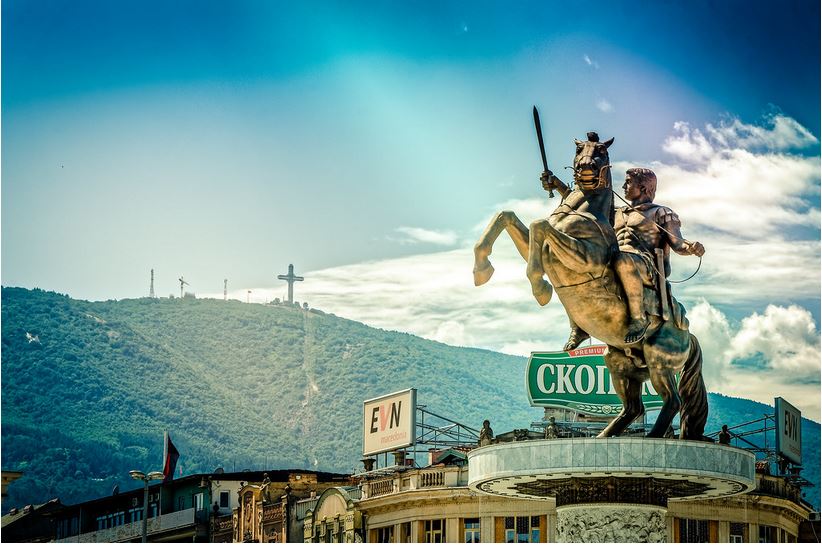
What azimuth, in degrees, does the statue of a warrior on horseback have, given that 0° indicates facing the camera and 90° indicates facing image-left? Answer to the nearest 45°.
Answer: approximately 45°
